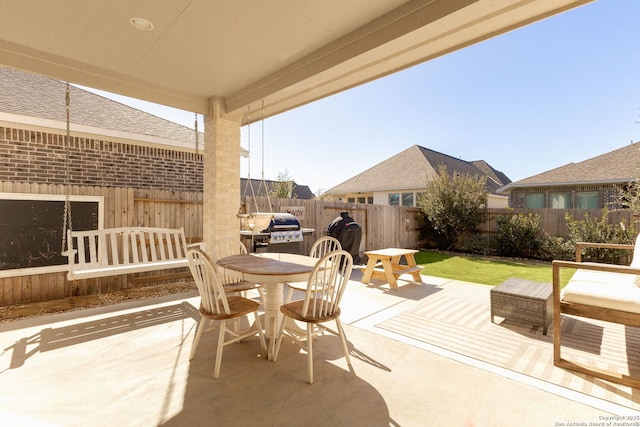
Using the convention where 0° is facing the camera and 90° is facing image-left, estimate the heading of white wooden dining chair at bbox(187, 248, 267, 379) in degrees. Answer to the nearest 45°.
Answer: approximately 225°

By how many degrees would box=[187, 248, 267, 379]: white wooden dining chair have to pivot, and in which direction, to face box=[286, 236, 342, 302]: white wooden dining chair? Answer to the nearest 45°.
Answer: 0° — it already faces it

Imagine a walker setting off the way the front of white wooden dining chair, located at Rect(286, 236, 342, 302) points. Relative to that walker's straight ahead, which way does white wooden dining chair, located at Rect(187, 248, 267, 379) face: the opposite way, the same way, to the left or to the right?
the opposite way

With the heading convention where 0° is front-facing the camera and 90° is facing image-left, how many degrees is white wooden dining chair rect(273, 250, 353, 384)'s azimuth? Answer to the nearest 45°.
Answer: approximately 135°

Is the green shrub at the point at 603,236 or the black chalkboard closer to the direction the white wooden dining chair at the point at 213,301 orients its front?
the green shrub

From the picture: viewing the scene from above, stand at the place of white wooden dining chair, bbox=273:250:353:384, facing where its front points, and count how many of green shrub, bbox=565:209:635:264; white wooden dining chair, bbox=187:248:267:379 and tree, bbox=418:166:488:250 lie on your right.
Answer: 2

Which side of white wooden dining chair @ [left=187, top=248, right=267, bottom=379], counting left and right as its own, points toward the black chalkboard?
left

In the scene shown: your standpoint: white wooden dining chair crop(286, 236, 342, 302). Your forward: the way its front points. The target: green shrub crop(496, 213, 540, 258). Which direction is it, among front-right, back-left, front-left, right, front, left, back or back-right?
back

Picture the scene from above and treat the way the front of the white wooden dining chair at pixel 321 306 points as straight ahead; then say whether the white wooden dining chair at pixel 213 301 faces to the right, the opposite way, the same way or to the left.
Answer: to the right

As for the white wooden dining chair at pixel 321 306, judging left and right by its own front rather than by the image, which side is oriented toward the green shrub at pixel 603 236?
right

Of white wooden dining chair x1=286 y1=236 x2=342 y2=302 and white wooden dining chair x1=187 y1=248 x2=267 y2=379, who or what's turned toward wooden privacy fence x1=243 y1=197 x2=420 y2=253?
white wooden dining chair x1=187 y1=248 x2=267 y2=379
